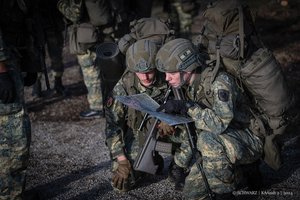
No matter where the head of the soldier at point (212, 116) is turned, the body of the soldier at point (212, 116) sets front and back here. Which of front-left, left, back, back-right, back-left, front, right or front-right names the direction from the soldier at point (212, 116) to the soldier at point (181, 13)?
right

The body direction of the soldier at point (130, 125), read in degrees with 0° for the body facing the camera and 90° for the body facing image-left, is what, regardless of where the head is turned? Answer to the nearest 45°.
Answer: approximately 0°

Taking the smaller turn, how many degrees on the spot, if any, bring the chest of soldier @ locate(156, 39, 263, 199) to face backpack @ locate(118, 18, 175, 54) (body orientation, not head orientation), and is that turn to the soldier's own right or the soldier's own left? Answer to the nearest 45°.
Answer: approximately 45° to the soldier's own right

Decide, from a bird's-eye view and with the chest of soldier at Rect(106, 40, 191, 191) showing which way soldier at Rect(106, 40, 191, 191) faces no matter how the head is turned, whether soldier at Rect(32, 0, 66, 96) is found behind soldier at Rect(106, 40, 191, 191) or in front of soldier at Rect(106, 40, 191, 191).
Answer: behind

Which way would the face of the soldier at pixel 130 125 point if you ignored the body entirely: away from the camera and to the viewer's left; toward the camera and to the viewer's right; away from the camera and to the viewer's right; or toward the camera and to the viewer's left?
toward the camera and to the viewer's right

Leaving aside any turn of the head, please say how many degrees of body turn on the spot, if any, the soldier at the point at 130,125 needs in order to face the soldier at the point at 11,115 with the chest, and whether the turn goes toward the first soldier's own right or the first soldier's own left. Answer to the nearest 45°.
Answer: approximately 90° to the first soldier's own right

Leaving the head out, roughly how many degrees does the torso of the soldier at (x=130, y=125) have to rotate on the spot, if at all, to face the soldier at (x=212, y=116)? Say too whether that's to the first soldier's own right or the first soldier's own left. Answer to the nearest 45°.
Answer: approximately 45° to the first soldier's own left

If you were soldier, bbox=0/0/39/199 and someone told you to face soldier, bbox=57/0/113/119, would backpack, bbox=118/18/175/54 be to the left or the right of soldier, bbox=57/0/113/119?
right

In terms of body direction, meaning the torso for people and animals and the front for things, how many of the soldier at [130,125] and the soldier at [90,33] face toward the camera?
1

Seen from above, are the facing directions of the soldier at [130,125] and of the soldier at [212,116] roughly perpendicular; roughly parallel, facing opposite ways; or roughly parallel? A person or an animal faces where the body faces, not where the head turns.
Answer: roughly perpendicular

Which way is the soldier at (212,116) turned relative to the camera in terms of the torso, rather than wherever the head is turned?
to the viewer's left
